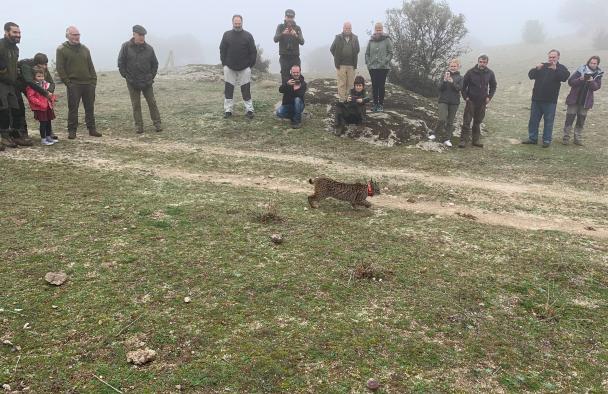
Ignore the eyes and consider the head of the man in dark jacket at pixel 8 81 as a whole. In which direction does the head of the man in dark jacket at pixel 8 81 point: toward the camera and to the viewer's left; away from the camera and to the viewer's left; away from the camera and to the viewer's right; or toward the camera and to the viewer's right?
toward the camera and to the viewer's right

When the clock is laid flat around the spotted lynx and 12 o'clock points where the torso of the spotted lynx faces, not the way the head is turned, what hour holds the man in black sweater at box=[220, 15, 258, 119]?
The man in black sweater is roughly at 8 o'clock from the spotted lynx.

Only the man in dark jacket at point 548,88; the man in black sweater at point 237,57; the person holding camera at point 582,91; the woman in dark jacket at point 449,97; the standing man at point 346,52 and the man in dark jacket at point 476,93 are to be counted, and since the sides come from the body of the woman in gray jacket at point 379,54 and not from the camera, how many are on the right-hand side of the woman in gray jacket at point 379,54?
2

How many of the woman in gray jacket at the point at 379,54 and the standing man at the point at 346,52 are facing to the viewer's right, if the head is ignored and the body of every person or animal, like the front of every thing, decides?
0

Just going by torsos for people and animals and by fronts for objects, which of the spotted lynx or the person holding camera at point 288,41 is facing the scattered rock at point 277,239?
the person holding camera

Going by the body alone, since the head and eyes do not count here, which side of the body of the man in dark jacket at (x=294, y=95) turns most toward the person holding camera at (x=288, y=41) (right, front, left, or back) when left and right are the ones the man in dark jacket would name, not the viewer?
back

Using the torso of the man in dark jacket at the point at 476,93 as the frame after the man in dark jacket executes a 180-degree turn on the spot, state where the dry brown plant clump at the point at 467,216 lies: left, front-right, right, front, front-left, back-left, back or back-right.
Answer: back

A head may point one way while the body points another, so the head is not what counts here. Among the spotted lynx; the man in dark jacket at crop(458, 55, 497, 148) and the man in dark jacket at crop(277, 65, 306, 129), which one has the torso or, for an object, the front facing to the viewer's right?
the spotted lynx

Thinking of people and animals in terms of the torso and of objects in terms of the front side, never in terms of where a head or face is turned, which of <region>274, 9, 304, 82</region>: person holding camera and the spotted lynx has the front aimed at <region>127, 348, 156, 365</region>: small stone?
the person holding camera

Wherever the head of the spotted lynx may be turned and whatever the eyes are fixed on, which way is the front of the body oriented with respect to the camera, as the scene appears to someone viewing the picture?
to the viewer's right

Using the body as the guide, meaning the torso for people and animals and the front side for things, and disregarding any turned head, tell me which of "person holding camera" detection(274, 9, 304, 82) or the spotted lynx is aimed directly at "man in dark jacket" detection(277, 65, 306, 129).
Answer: the person holding camera

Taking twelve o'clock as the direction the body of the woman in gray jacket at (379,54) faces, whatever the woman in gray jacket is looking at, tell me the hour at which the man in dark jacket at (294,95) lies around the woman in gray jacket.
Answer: The man in dark jacket is roughly at 2 o'clock from the woman in gray jacket.

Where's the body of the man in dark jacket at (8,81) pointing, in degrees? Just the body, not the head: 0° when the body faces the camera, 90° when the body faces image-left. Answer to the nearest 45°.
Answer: approximately 315°

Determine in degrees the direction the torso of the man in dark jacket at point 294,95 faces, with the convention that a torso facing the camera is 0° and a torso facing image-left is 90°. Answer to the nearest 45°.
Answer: approximately 0°

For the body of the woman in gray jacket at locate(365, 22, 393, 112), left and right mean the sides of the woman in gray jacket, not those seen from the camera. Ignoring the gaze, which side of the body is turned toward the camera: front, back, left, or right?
front

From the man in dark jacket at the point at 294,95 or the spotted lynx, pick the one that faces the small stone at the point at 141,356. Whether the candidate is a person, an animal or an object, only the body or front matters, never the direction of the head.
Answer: the man in dark jacket

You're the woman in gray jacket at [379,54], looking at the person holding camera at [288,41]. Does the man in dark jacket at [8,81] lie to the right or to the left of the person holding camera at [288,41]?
left

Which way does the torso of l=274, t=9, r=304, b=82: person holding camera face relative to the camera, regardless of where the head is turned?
toward the camera
